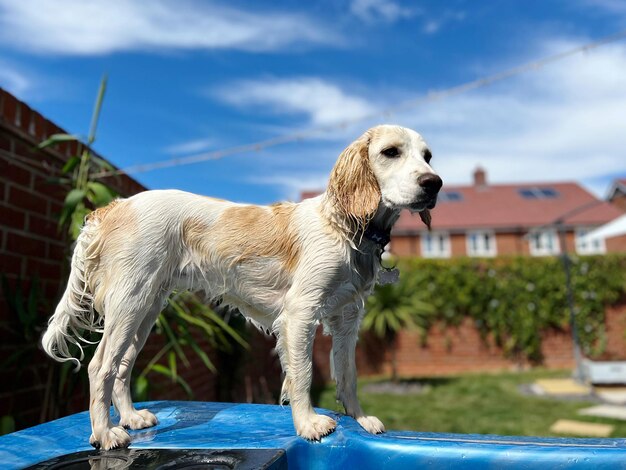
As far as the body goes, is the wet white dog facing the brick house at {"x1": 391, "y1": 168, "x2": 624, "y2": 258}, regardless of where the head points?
no

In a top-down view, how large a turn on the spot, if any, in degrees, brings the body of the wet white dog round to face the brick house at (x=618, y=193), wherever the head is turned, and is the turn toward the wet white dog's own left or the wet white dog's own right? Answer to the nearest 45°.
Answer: approximately 45° to the wet white dog's own left

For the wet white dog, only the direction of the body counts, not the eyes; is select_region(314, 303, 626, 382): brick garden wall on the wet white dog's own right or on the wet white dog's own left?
on the wet white dog's own left

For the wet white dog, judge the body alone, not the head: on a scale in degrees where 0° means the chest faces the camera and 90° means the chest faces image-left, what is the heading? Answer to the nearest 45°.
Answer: approximately 270°

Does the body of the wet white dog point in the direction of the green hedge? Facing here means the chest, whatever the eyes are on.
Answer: no
